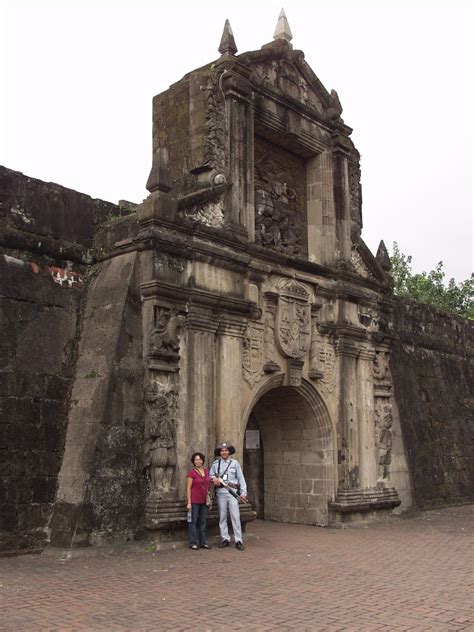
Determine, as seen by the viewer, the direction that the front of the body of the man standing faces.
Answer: toward the camera

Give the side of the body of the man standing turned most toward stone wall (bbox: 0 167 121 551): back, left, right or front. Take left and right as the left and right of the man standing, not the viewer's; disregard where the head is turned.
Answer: right

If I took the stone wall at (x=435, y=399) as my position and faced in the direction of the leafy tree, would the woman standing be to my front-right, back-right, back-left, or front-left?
back-left

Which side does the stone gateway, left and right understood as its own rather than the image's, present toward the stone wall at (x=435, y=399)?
left

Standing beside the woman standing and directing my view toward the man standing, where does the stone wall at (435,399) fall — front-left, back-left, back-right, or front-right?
front-left

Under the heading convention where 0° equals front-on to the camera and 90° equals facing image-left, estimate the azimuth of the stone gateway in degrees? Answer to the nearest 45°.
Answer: approximately 315°

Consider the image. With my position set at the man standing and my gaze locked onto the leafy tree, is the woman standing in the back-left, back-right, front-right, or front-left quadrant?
back-left

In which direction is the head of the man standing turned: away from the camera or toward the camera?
toward the camera

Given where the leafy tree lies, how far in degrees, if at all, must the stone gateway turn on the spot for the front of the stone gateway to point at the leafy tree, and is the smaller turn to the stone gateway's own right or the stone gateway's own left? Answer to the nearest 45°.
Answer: approximately 90° to the stone gateway's own left

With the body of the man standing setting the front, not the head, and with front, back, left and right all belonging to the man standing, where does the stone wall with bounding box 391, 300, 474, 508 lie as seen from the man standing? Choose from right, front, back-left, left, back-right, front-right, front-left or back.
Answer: back-left
